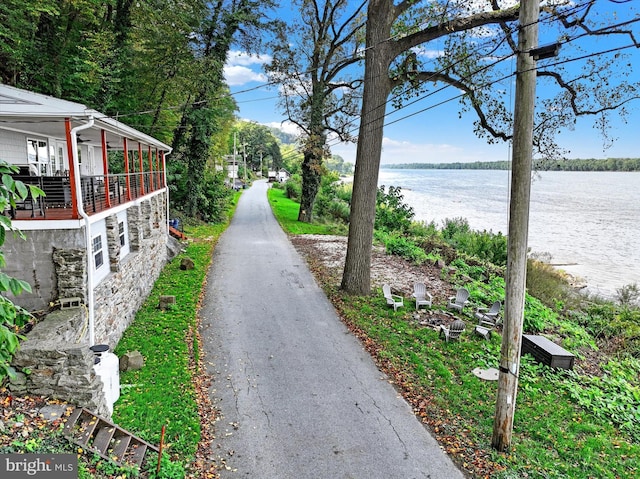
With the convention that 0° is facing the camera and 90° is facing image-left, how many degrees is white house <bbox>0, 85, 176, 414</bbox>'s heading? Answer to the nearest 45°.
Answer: approximately 315°

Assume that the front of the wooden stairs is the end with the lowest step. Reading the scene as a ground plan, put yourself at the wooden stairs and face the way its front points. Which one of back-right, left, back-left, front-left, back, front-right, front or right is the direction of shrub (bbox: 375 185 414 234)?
left

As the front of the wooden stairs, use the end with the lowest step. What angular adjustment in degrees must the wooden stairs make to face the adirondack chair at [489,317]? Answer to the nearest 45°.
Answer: approximately 45° to its left

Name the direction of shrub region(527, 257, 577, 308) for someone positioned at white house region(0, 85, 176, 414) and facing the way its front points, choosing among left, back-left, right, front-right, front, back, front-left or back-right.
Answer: front-left

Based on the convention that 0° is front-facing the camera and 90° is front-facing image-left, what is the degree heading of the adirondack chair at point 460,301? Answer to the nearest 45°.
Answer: approximately 45°

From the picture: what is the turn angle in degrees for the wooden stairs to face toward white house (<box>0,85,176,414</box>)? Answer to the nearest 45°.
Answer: approximately 135° to its left

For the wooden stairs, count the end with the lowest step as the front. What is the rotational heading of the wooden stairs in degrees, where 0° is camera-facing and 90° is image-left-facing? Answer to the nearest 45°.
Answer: approximately 315°

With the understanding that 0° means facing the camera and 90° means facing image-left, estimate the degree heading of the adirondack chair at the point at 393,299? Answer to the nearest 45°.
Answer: approximately 315°
